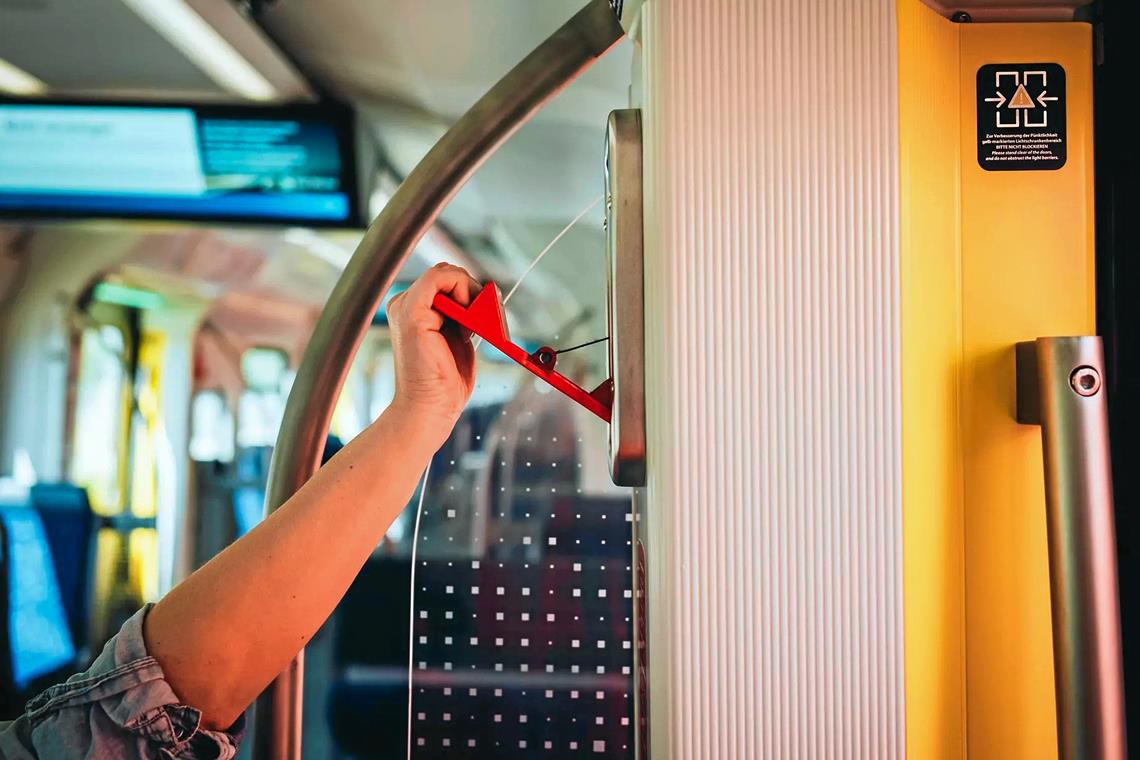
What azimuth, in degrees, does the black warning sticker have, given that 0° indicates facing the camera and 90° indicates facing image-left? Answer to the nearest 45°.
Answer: approximately 0°

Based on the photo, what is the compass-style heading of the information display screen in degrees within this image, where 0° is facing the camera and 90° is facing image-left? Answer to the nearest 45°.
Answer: approximately 0°

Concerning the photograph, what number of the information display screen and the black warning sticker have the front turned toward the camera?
2

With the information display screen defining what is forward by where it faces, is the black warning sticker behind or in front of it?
in front
